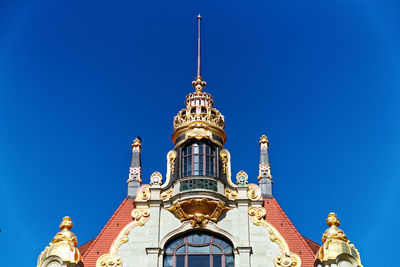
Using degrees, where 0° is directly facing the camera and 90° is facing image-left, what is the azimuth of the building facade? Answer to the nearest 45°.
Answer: approximately 0°
